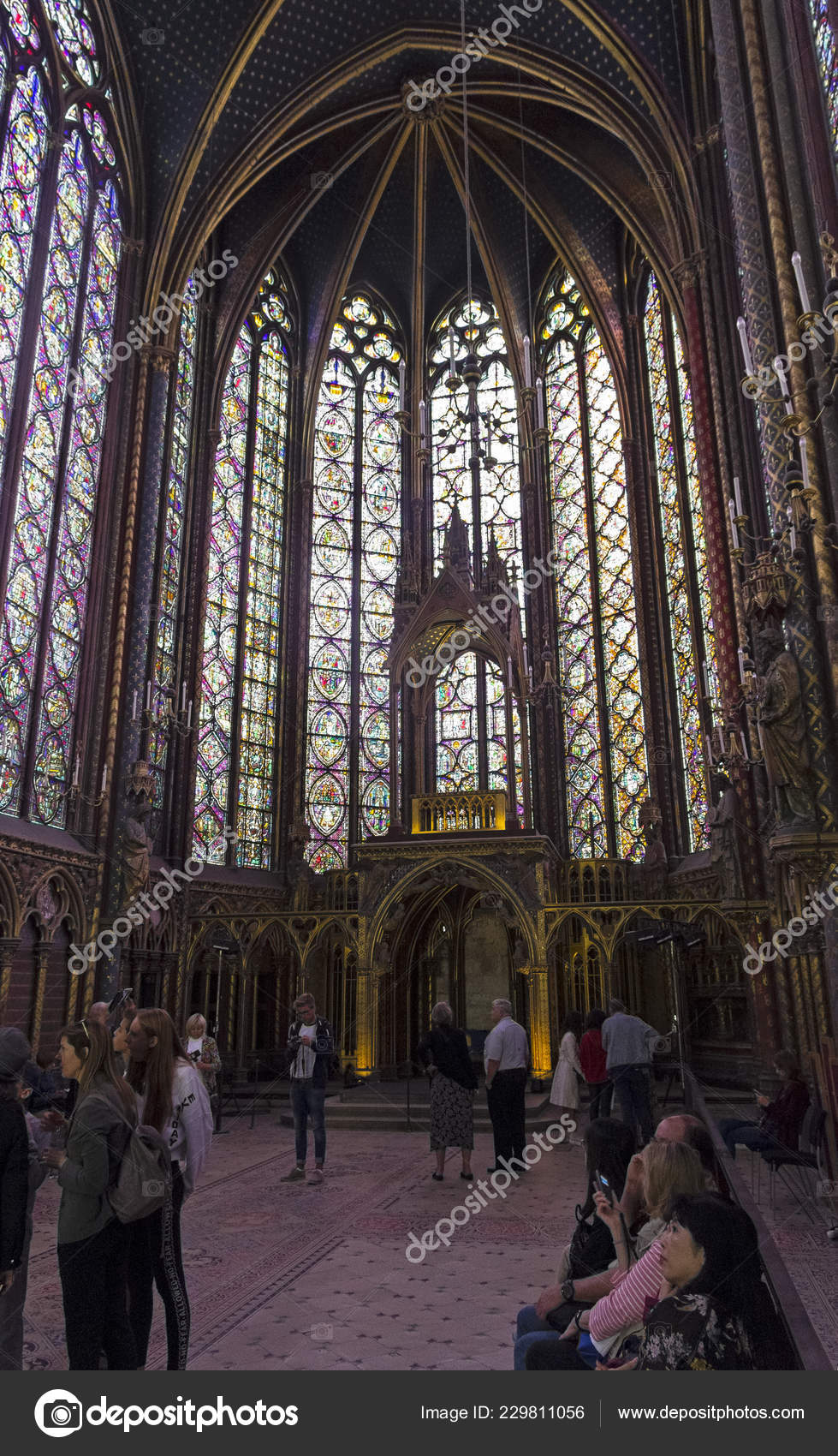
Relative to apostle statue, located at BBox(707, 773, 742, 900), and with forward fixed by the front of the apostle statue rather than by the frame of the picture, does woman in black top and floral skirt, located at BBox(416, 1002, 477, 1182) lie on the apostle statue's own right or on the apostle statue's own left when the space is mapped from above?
on the apostle statue's own left

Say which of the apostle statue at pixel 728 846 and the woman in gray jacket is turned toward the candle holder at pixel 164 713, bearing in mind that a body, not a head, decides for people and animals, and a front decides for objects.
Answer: the apostle statue

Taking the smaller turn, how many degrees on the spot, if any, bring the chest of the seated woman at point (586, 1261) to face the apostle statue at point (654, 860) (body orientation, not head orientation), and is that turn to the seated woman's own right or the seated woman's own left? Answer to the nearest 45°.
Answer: approximately 90° to the seated woman's own right

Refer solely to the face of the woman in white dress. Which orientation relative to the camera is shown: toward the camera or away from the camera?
away from the camera

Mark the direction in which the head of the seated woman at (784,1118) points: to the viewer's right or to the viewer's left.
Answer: to the viewer's left

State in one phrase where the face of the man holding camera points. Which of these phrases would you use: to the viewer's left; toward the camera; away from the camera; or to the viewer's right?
toward the camera

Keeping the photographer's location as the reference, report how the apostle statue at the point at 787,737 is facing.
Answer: facing to the left of the viewer

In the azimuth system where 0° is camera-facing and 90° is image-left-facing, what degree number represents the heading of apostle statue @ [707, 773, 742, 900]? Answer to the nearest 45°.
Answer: approximately 90°

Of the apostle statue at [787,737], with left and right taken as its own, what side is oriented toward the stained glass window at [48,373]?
front

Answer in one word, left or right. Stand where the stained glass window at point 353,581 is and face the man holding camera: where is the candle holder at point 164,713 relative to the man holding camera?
right

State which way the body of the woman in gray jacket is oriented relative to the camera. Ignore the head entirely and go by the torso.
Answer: to the viewer's left

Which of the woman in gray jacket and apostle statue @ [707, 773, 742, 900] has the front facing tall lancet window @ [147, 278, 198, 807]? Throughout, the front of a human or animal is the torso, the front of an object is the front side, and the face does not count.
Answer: the apostle statue

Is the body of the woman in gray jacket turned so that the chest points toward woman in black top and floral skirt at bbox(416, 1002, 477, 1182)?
no
